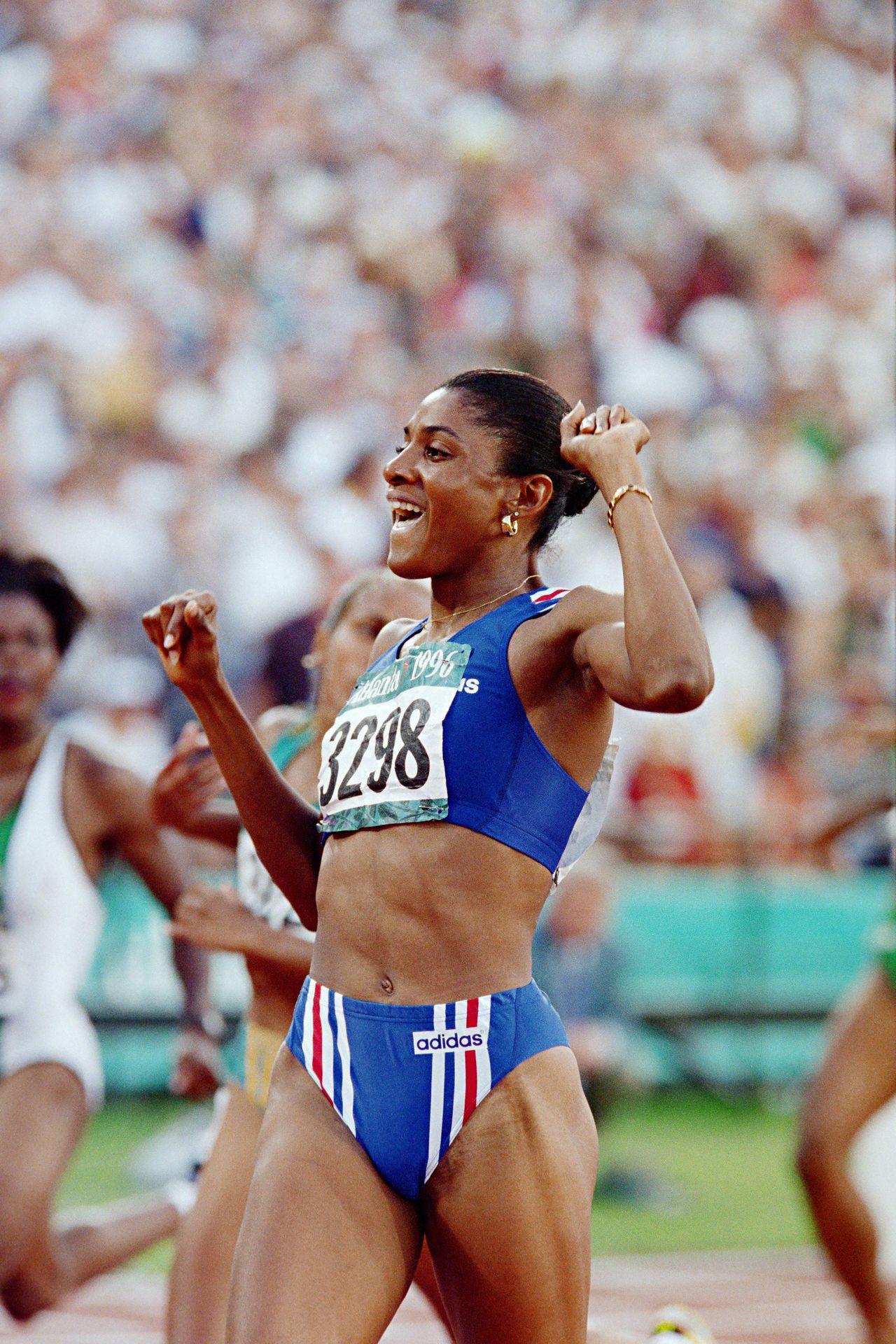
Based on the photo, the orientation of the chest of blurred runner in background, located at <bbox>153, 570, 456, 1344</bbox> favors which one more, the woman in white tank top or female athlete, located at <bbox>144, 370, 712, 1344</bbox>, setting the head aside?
the female athlete

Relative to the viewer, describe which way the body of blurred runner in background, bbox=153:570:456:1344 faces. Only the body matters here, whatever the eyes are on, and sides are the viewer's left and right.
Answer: facing the viewer and to the left of the viewer

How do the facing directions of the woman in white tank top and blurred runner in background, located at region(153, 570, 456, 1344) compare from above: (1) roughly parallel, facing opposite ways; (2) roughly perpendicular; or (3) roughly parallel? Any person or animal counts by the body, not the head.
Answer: roughly parallel

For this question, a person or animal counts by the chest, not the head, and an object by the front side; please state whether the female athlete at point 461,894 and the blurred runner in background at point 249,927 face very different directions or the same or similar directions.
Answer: same or similar directions

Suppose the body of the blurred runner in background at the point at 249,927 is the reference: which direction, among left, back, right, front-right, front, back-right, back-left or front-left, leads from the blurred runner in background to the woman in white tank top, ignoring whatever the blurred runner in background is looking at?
right

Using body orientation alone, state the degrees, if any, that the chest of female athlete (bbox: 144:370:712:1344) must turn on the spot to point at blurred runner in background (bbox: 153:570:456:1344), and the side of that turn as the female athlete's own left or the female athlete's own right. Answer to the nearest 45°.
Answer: approximately 135° to the female athlete's own right

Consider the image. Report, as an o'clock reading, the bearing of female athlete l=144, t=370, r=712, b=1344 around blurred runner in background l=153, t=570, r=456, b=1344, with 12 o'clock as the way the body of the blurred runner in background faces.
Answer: The female athlete is roughly at 10 o'clock from the blurred runner in background.

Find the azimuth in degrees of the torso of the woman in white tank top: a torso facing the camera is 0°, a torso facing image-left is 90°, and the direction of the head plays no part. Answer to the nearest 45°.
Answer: approximately 45°

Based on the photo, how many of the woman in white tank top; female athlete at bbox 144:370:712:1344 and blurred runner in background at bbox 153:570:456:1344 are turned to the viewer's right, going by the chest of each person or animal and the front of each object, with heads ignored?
0

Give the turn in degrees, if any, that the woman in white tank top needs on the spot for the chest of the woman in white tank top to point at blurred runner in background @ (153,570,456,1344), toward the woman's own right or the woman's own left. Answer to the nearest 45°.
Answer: approximately 90° to the woman's own left

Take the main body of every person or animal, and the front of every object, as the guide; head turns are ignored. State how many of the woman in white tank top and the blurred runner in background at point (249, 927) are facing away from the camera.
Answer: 0

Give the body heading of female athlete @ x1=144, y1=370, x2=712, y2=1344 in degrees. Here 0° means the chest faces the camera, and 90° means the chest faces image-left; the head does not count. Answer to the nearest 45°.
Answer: approximately 45°
